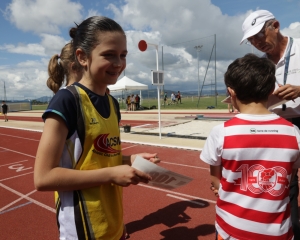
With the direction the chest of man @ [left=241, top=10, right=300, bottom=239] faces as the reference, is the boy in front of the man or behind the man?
in front

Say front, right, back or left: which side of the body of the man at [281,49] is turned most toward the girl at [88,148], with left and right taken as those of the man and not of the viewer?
front

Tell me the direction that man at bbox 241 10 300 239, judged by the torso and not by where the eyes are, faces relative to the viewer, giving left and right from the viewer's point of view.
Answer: facing the viewer and to the left of the viewer

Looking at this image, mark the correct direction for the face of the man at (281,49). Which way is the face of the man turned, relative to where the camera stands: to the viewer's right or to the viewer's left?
to the viewer's left

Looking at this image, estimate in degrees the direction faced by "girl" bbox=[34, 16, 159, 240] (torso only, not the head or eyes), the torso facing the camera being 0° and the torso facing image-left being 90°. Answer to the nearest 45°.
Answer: approximately 315°

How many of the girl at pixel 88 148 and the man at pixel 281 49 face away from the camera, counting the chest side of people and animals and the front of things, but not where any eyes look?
0

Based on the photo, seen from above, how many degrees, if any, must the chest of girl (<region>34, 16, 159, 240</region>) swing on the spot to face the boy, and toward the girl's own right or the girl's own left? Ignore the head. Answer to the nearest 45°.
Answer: approximately 45° to the girl's own left
